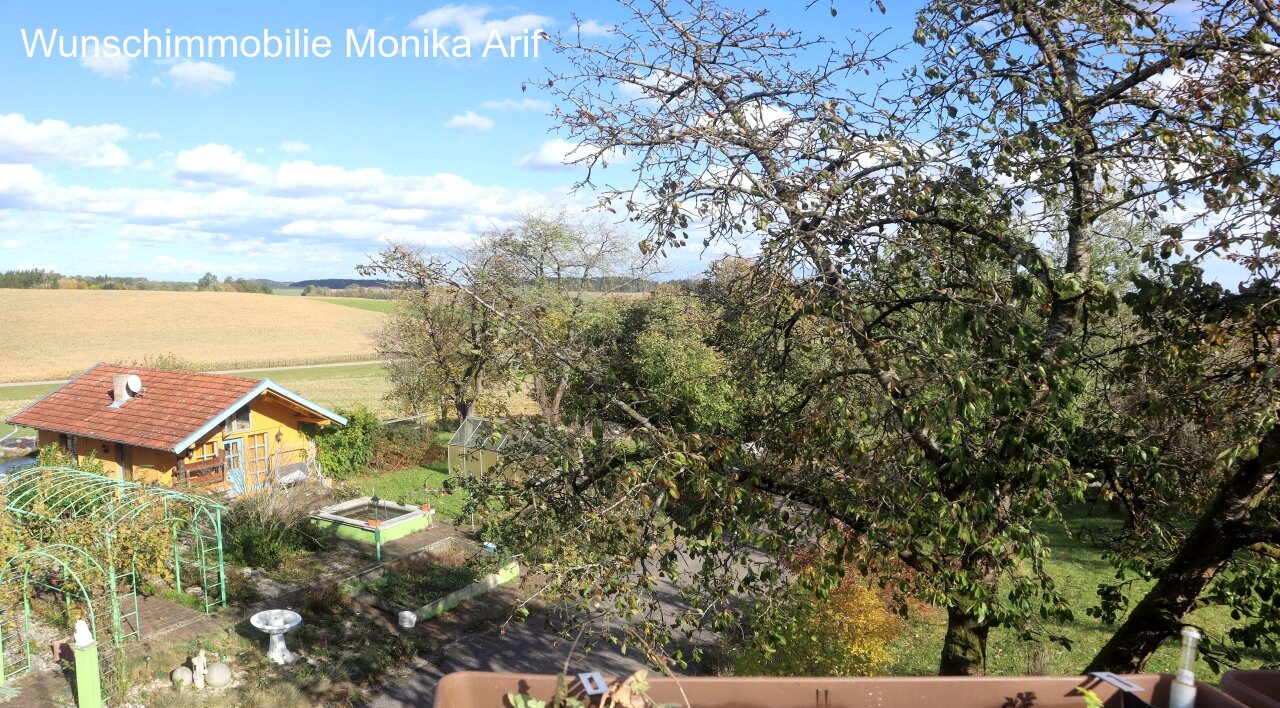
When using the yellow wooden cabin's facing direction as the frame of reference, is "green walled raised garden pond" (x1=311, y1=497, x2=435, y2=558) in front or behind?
in front

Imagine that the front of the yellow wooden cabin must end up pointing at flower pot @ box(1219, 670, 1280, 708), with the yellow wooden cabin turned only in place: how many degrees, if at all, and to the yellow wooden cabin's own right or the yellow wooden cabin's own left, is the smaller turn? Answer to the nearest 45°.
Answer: approximately 45° to the yellow wooden cabin's own right

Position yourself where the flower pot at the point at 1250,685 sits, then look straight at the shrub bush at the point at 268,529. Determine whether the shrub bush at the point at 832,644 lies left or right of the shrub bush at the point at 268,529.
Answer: right

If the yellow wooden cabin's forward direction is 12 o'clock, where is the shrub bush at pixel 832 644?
The shrub bush is roughly at 1 o'clock from the yellow wooden cabin.

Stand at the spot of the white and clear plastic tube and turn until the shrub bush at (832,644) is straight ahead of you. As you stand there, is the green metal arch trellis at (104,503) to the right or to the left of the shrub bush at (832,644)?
left

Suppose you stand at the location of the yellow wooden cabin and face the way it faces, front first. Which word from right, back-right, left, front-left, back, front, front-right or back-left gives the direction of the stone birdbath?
front-right

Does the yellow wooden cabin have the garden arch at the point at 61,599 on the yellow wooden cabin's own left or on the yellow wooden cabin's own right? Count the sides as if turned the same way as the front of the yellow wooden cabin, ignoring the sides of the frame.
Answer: on the yellow wooden cabin's own right

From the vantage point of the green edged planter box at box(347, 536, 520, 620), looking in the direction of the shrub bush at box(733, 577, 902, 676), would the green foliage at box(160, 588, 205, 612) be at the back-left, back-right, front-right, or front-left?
back-right

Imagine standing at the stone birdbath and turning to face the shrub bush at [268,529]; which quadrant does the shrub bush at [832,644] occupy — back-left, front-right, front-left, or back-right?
back-right

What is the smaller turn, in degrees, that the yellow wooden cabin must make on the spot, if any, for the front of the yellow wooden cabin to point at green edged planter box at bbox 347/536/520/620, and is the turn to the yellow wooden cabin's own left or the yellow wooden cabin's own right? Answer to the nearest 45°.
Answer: approximately 45° to the yellow wooden cabin's own right

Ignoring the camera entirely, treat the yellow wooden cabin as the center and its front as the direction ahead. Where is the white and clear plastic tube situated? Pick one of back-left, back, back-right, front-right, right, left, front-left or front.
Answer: front-right

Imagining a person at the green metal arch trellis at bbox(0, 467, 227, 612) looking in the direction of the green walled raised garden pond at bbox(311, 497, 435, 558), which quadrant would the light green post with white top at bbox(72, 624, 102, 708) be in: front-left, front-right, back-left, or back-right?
back-right

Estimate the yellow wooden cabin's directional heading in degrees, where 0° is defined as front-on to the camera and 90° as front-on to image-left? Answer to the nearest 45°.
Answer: approximately 315°
